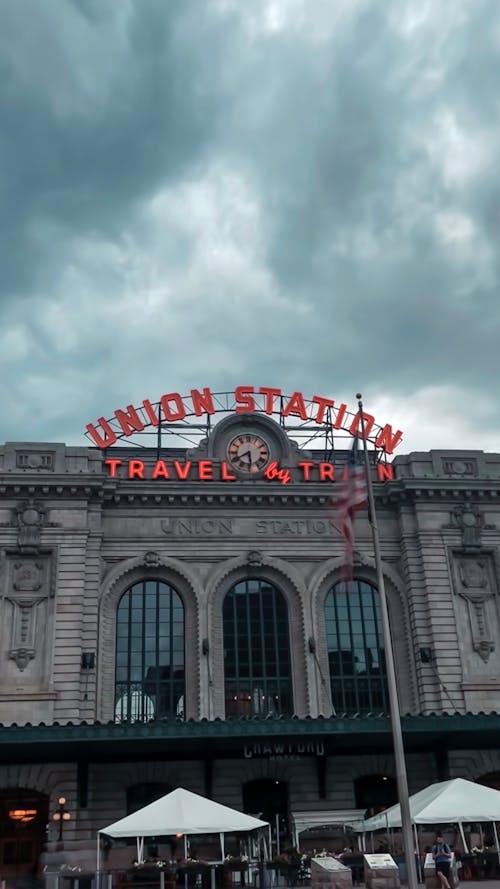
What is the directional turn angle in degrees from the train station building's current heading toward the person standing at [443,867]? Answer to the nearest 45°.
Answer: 0° — it already faces them

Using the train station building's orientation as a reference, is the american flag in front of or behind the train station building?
in front

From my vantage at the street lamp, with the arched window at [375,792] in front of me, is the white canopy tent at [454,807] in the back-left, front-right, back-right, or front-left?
front-right

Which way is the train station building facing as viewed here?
toward the camera

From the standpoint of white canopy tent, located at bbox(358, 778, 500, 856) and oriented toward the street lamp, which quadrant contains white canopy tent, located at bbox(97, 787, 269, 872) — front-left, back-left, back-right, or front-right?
front-left

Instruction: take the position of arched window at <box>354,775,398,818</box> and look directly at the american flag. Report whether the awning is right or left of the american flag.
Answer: right

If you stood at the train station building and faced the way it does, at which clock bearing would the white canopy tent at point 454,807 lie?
The white canopy tent is roughly at 11 o'clock from the train station building.

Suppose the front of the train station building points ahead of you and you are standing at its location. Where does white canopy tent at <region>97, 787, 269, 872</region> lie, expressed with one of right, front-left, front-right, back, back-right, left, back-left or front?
front
